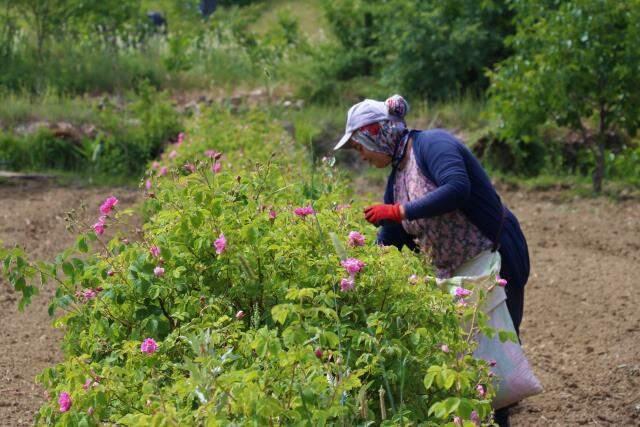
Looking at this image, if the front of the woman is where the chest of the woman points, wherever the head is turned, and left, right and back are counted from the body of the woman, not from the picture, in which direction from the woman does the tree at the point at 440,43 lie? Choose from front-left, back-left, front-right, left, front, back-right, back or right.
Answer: right

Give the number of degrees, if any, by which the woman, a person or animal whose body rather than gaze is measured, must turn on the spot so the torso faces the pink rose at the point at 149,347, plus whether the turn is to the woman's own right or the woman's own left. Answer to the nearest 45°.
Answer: approximately 45° to the woman's own left

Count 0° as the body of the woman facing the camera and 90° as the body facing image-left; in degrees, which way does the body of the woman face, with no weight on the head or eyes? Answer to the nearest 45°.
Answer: approximately 90°

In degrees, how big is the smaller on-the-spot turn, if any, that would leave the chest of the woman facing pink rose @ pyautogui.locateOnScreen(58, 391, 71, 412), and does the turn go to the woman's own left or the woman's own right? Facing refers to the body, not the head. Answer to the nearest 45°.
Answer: approximately 45° to the woman's own left

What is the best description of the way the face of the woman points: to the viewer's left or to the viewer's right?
to the viewer's left

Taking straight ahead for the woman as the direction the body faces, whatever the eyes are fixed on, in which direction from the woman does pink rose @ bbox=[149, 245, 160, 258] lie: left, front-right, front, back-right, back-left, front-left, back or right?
front-left

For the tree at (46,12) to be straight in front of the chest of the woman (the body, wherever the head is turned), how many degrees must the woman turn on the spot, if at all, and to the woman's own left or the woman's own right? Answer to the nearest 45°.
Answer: approximately 45° to the woman's own right

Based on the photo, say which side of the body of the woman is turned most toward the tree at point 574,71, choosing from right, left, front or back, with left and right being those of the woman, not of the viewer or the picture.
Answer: right
